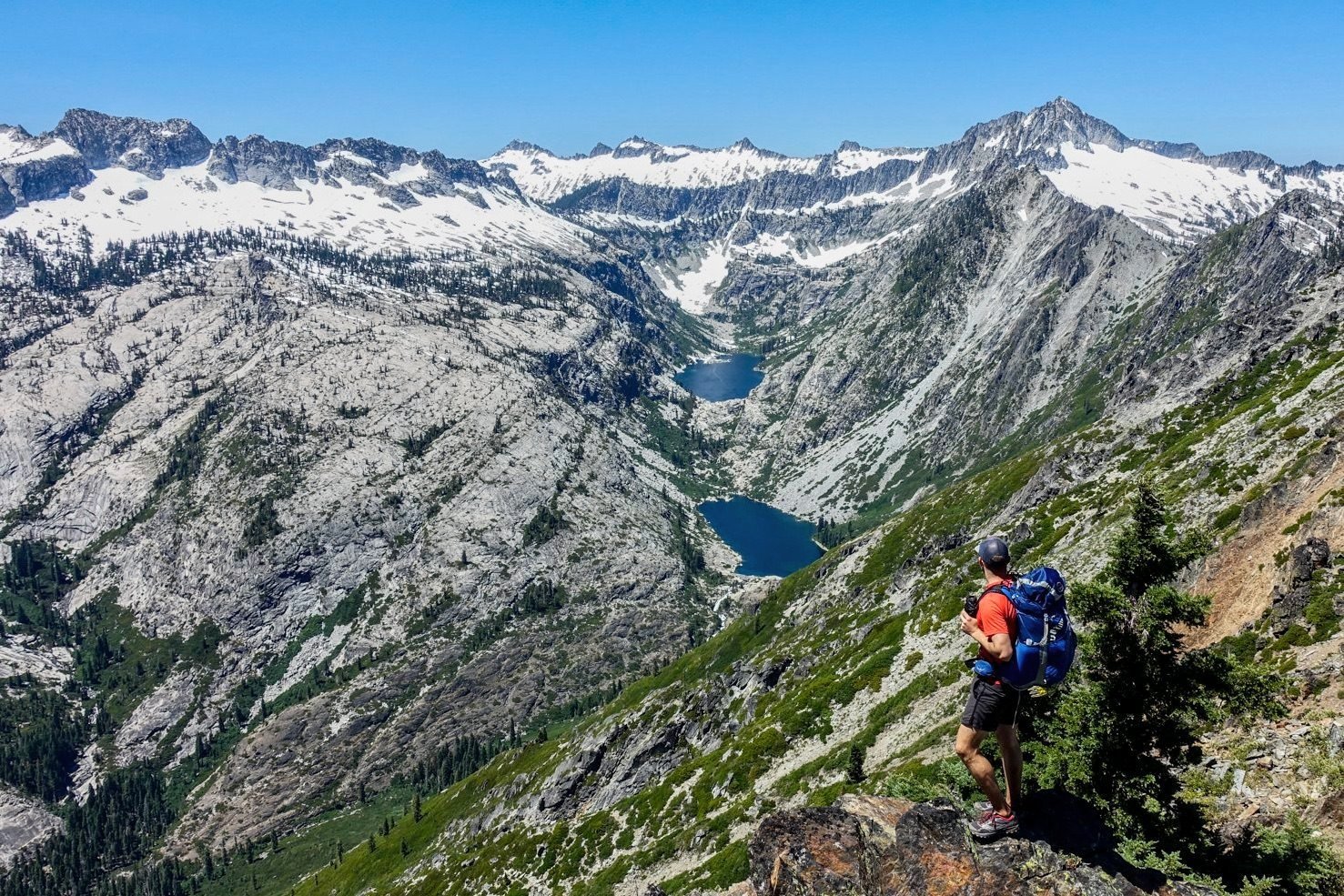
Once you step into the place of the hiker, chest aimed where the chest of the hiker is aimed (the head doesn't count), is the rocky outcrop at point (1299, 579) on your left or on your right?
on your right

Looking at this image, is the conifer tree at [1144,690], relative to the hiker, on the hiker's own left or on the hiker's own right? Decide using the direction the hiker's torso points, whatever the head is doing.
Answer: on the hiker's own right

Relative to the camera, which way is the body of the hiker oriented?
to the viewer's left
